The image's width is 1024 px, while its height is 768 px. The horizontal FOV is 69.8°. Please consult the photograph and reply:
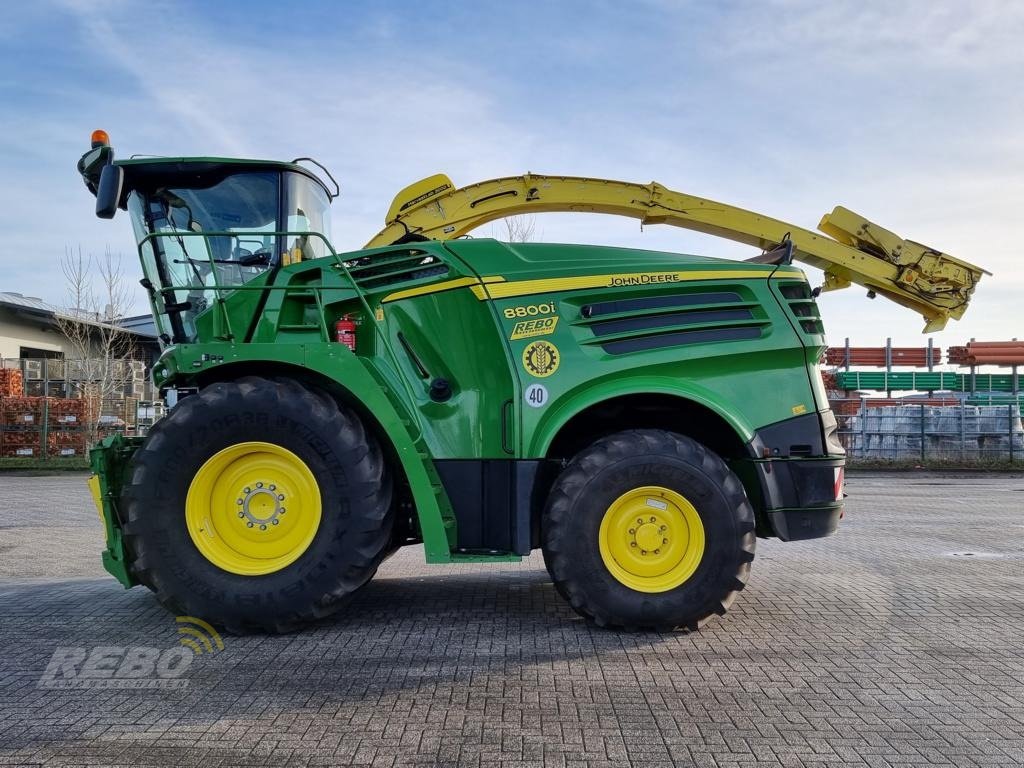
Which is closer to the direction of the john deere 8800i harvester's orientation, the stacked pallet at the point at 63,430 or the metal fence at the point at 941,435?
the stacked pallet

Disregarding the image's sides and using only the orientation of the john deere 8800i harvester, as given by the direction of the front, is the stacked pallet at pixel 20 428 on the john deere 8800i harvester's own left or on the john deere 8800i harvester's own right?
on the john deere 8800i harvester's own right

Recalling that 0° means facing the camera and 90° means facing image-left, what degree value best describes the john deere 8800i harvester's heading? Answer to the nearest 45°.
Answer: approximately 90°

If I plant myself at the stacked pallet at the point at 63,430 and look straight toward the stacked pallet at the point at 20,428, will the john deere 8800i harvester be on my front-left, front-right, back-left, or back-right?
back-left

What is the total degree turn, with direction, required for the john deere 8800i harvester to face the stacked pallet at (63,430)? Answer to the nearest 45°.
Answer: approximately 45° to its right

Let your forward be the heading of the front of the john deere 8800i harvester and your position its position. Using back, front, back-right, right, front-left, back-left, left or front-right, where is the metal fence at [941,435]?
back-right

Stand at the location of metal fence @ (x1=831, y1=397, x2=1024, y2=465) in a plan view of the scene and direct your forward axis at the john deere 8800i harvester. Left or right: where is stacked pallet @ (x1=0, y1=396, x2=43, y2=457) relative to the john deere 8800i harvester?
right
